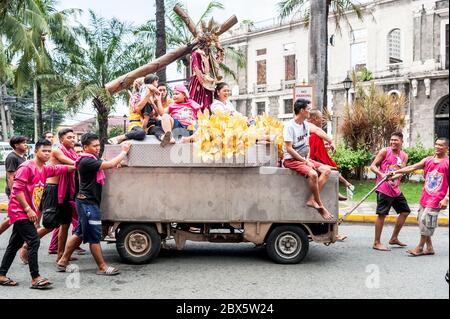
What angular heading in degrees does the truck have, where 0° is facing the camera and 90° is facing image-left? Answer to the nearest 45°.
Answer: approximately 270°

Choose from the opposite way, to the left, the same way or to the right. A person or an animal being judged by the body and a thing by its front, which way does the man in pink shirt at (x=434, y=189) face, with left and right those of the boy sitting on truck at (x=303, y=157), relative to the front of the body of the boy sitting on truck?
to the right

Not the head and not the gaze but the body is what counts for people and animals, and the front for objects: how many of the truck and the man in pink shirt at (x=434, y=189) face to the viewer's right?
1

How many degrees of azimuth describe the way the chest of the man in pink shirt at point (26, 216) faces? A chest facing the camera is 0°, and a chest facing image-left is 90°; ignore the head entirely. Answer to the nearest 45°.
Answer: approximately 315°

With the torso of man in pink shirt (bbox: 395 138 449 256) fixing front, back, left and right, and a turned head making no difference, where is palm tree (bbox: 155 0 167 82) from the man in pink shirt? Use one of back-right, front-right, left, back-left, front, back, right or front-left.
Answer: right

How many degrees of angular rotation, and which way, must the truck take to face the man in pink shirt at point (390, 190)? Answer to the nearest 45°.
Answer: approximately 45° to its left

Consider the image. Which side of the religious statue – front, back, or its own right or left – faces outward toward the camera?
right

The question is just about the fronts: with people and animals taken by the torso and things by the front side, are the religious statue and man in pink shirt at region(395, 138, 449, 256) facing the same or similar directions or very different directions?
very different directions
